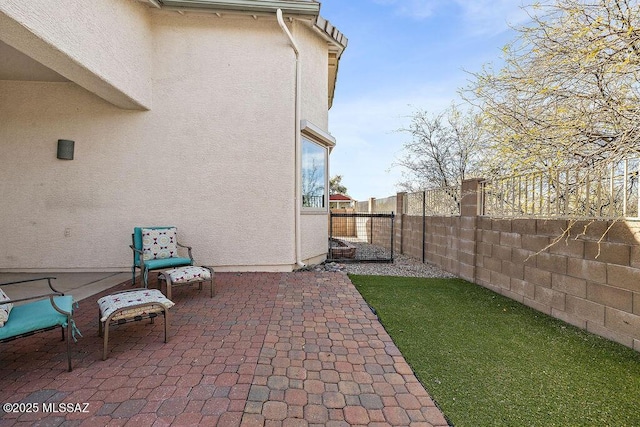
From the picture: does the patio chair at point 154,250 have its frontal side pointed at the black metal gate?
no

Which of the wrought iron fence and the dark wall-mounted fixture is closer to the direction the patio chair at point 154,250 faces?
the wrought iron fence

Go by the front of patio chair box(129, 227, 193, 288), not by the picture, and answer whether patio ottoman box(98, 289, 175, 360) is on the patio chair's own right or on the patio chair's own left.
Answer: on the patio chair's own right

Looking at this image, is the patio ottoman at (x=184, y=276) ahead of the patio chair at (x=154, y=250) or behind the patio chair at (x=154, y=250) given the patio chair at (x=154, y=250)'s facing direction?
ahead

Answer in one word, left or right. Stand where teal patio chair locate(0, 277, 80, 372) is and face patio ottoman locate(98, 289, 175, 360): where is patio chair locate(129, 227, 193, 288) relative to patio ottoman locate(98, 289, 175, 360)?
left

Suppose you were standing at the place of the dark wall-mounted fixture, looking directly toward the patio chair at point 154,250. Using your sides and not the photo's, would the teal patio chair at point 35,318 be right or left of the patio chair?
right
